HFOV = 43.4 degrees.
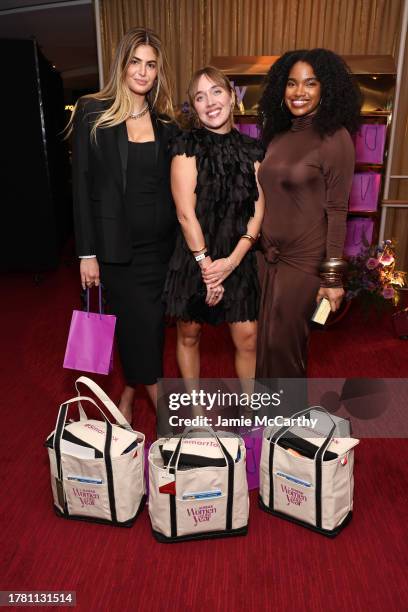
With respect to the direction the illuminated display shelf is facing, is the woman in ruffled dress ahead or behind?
ahead

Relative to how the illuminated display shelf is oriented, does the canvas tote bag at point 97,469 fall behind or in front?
in front

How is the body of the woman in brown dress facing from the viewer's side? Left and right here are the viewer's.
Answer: facing the viewer and to the left of the viewer

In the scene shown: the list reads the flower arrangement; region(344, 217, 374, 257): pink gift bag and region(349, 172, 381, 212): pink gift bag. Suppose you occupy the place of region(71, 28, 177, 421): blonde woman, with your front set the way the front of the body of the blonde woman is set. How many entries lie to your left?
3

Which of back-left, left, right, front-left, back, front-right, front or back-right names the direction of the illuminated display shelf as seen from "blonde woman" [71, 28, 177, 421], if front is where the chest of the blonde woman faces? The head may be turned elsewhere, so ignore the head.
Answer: left

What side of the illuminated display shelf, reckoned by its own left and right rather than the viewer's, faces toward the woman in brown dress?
front

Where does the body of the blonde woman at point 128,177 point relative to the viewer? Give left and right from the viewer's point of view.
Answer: facing the viewer and to the right of the viewer

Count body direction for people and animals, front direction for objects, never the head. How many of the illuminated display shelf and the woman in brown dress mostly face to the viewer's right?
0

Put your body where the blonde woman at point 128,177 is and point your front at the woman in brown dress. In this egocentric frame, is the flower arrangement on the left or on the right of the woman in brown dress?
left

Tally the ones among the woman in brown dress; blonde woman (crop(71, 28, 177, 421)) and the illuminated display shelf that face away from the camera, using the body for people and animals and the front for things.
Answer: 0

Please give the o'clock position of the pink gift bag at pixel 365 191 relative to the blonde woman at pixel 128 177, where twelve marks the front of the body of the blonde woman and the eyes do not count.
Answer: The pink gift bag is roughly at 9 o'clock from the blonde woman.

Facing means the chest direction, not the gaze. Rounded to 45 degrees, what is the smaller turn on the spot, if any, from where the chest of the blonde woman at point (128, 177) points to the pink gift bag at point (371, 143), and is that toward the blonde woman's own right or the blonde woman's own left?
approximately 90° to the blonde woman's own left

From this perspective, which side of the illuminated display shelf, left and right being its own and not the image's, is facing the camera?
front
